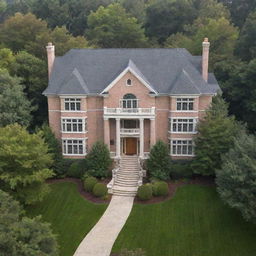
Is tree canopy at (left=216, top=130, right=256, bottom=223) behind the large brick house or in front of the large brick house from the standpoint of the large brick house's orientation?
in front

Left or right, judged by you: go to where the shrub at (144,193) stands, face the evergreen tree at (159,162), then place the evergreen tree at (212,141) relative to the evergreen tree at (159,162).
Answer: right

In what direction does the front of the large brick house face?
toward the camera

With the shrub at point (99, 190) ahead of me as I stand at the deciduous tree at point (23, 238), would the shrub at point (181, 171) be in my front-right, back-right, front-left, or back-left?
front-right

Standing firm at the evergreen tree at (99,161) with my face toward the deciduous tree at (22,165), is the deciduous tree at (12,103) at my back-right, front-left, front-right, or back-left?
front-right

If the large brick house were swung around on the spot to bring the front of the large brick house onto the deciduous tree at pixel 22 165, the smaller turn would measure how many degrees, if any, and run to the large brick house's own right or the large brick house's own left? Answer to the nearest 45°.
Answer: approximately 45° to the large brick house's own right

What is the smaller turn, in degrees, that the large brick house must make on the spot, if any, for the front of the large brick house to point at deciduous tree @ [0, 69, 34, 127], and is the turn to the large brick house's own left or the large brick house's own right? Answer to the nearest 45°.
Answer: approximately 90° to the large brick house's own right
